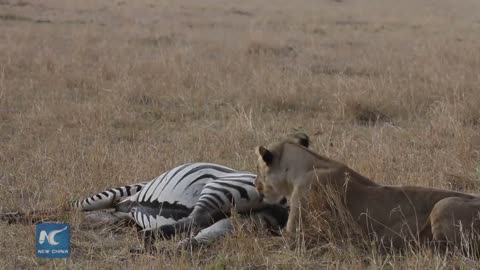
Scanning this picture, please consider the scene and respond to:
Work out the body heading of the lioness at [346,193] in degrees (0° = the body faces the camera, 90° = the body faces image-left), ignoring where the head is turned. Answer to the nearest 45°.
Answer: approximately 90°
